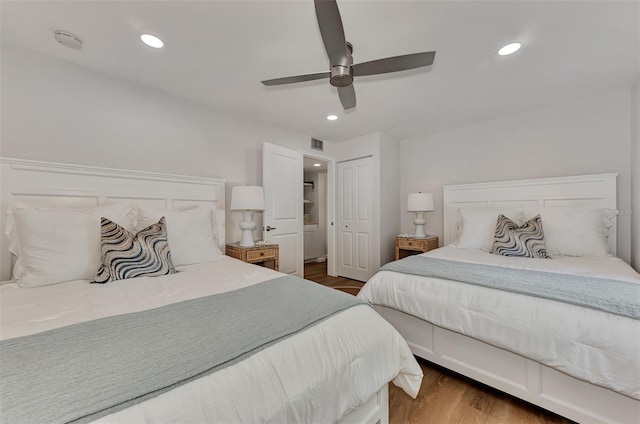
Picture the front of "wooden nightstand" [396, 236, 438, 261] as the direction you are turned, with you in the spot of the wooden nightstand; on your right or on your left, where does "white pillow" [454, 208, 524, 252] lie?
on your left

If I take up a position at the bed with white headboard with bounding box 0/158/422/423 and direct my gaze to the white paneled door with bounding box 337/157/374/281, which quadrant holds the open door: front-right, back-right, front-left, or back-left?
front-left

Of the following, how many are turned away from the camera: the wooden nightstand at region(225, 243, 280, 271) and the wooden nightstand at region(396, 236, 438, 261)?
0

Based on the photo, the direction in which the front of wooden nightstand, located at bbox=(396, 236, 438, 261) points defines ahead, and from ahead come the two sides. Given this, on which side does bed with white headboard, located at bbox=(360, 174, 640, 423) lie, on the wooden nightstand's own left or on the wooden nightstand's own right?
on the wooden nightstand's own left

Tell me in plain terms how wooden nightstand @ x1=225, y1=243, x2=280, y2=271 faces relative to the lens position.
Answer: facing the viewer and to the right of the viewer

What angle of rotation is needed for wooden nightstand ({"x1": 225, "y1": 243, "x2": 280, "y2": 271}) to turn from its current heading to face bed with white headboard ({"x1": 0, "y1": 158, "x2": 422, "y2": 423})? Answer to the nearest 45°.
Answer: approximately 45° to its right

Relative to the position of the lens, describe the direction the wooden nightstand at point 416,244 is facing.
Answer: facing the viewer and to the left of the viewer

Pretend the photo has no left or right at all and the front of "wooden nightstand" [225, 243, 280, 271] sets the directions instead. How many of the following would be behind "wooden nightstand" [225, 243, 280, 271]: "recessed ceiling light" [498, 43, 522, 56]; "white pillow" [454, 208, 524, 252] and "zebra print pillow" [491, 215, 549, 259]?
0

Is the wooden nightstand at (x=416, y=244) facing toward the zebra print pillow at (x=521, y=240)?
no

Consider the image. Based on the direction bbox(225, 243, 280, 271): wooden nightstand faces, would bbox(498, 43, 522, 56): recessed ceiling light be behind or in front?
in front

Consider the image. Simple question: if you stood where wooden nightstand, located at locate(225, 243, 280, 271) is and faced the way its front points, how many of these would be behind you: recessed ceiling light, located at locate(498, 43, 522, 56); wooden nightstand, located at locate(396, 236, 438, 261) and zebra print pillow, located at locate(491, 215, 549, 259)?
0
